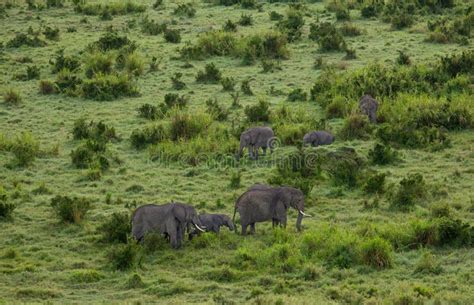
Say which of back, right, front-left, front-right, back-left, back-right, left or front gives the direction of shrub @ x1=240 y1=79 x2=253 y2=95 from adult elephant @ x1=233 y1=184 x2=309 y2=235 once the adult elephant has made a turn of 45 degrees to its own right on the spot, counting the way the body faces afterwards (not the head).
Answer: back-left

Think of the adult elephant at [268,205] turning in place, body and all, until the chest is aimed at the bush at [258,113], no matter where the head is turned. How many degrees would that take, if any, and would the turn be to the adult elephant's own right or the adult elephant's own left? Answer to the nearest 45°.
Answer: approximately 90° to the adult elephant's own left

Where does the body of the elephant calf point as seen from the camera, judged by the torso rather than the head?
to the viewer's right

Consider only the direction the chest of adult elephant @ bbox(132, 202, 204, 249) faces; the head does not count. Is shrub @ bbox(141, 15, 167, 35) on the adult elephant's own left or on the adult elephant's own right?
on the adult elephant's own left

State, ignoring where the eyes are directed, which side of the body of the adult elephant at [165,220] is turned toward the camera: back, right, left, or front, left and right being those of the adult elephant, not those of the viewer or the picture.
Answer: right

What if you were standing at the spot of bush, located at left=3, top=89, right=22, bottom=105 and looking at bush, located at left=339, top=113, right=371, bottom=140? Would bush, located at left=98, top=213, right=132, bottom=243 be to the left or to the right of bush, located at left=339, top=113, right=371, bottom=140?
right

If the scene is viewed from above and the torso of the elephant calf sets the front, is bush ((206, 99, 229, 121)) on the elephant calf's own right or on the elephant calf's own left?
on the elephant calf's own left

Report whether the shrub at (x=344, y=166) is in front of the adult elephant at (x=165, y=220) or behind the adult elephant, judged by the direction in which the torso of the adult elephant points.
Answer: in front

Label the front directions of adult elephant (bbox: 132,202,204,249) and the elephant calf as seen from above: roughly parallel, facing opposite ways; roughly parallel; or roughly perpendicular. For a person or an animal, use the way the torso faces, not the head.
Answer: roughly parallel

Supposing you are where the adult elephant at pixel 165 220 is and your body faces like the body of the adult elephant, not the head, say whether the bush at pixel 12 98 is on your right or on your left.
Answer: on your left

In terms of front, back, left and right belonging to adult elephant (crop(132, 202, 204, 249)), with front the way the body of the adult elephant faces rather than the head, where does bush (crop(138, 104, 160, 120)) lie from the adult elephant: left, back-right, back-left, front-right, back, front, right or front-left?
left

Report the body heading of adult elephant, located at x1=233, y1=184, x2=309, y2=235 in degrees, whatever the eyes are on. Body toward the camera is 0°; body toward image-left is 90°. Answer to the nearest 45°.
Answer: approximately 270°

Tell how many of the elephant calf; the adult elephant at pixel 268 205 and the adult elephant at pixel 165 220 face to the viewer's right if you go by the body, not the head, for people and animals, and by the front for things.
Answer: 3

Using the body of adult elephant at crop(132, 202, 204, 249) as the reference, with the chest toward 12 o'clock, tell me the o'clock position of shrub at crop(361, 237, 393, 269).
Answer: The shrub is roughly at 1 o'clock from the adult elephant.

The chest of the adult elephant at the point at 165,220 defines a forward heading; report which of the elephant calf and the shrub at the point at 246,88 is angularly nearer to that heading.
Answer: the elephant calf

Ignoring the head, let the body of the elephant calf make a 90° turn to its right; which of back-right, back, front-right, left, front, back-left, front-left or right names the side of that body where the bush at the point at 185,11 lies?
back

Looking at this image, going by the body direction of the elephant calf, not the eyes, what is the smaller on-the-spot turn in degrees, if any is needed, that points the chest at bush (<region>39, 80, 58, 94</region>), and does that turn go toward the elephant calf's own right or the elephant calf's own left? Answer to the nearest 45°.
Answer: approximately 135° to the elephant calf's own left

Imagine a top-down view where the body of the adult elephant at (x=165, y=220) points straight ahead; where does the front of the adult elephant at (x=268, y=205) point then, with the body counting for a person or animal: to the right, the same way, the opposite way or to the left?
the same way
